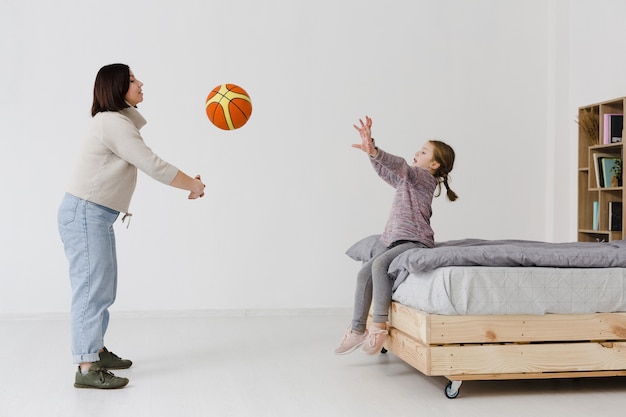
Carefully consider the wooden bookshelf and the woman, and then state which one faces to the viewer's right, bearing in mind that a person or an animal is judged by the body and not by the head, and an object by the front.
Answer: the woman

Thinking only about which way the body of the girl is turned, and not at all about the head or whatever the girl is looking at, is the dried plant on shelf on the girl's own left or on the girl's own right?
on the girl's own right

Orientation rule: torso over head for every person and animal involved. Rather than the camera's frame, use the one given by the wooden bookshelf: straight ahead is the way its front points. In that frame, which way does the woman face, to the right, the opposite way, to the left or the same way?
the opposite way

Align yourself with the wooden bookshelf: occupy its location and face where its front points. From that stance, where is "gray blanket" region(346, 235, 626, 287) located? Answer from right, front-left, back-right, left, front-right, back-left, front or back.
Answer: front-left

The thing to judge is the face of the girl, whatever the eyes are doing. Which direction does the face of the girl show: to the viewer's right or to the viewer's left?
to the viewer's left

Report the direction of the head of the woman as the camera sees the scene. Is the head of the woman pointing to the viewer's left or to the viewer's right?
to the viewer's right

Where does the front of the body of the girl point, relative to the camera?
to the viewer's left

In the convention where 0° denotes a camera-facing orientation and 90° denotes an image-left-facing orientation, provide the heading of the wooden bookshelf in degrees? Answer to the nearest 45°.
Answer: approximately 45°

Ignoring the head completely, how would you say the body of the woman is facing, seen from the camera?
to the viewer's right
